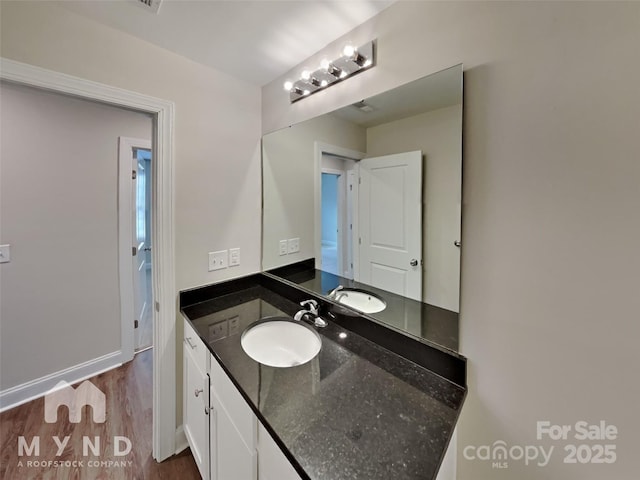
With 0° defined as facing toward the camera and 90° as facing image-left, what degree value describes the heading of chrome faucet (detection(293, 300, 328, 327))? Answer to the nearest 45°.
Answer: approximately 45°

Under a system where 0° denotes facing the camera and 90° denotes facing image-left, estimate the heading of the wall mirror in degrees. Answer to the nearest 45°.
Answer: approximately 45°

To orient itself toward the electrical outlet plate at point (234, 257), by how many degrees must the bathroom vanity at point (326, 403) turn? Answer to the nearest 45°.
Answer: approximately 90° to its right

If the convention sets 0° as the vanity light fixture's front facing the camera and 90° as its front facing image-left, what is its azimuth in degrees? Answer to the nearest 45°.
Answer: approximately 45°

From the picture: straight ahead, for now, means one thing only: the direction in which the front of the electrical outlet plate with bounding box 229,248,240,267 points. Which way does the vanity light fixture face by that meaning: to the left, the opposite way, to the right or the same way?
to the right

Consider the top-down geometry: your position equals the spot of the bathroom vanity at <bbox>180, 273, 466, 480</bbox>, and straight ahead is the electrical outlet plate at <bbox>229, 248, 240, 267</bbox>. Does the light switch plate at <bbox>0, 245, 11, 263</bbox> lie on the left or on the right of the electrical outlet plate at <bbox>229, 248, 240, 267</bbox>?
left

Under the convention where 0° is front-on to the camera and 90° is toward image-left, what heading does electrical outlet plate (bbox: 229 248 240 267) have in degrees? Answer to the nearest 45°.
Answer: approximately 315°

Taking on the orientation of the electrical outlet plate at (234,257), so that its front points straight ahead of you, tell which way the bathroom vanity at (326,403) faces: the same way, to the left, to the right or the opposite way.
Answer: to the right
